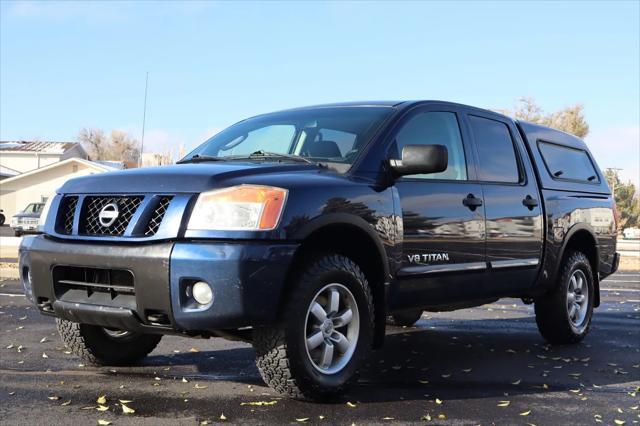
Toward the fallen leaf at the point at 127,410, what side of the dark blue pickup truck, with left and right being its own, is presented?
front

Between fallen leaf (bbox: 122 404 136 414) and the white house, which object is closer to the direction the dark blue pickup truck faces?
the fallen leaf

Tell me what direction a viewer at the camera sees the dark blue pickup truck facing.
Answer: facing the viewer and to the left of the viewer

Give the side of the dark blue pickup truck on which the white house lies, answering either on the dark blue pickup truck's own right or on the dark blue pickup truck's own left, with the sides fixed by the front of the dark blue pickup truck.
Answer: on the dark blue pickup truck's own right
